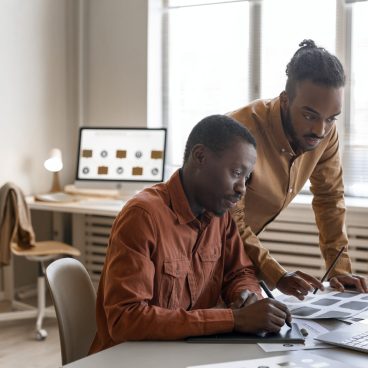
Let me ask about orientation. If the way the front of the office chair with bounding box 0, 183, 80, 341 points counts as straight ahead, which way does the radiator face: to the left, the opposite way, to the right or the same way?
to the right

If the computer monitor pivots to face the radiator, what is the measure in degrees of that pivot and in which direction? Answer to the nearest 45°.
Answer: approximately 45° to its left

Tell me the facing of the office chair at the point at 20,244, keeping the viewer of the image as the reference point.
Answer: facing to the right of the viewer

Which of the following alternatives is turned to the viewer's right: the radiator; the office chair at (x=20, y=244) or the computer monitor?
the office chair

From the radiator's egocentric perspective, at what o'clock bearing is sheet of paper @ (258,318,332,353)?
The sheet of paper is roughly at 12 o'clock from the radiator.

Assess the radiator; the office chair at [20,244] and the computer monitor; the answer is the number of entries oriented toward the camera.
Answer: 2

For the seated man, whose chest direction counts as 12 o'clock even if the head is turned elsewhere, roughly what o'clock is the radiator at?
The radiator is roughly at 8 o'clock from the seated man.

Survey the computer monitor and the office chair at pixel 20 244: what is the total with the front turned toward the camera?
1

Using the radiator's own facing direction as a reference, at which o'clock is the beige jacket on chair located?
The beige jacket on chair is roughly at 2 o'clock from the radiator.

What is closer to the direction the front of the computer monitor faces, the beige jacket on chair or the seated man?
the seated man

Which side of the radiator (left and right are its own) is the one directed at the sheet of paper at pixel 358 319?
front

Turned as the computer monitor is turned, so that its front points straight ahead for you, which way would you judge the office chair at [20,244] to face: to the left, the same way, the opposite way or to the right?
to the left

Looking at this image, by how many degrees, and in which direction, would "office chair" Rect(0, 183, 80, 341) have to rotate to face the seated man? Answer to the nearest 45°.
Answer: approximately 90° to its right
